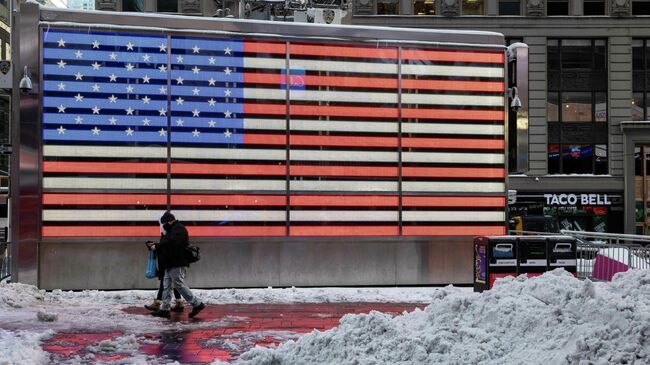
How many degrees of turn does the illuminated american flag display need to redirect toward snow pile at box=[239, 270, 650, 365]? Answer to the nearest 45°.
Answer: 0° — it already faces it

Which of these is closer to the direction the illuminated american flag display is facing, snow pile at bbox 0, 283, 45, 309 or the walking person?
the walking person

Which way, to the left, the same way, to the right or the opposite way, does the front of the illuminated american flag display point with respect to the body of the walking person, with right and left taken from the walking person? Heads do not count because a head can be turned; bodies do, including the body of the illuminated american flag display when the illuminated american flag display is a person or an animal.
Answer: to the left

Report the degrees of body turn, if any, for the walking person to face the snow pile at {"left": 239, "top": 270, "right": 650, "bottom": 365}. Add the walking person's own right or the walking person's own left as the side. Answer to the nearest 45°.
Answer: approximately 135° to the walking person's own left

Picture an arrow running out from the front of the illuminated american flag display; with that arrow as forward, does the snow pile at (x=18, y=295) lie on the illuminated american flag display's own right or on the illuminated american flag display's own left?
on the illuminated american flag display's own right

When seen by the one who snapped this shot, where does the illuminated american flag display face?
facing the viewer

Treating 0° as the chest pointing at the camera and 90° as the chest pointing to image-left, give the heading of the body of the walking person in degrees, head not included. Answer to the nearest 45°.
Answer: approximately 90°

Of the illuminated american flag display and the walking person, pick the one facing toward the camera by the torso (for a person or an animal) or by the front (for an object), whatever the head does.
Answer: the illuminated american flag display

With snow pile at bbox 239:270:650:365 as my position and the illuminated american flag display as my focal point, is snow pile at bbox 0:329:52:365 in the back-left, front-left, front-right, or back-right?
front-left

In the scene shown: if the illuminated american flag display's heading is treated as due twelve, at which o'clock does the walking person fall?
The walking person is roughly at 1 o'clock from the illuminated american flag display.

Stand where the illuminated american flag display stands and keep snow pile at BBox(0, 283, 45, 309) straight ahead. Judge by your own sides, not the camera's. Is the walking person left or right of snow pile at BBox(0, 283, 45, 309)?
left

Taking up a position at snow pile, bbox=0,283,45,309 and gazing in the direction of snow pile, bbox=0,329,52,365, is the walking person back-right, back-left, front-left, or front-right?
front-left
